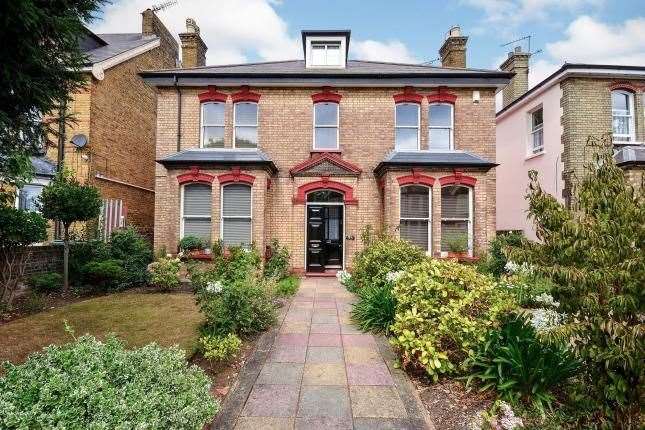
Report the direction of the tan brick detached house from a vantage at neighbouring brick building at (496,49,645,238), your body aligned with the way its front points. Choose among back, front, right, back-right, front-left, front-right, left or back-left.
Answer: right

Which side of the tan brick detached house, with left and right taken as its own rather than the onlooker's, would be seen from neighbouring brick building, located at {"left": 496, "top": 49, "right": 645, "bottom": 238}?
left

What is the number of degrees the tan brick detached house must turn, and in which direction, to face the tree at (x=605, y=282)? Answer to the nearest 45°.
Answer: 0° — it already faces it

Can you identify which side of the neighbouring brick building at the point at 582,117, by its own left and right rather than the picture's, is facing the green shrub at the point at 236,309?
right

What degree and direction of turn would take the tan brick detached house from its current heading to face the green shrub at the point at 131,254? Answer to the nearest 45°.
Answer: approximately 90° to its right

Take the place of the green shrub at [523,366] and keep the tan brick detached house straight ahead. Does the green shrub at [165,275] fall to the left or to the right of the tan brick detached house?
left

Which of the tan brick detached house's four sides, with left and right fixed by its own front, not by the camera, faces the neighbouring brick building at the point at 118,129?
right

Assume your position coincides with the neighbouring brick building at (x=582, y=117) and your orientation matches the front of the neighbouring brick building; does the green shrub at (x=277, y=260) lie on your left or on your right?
on your right

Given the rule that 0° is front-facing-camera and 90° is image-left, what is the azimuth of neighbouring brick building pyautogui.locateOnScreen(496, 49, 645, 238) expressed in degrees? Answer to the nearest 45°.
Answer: approximately 315°

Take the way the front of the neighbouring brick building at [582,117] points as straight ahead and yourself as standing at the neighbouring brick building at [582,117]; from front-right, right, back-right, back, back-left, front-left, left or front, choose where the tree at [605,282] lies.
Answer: front-right

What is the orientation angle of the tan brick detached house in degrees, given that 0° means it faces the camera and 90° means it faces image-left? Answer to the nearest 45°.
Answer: approximately 0°

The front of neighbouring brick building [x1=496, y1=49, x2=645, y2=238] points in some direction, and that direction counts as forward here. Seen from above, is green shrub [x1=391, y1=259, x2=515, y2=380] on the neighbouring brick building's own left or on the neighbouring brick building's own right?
on the neighbouring brick building's own right

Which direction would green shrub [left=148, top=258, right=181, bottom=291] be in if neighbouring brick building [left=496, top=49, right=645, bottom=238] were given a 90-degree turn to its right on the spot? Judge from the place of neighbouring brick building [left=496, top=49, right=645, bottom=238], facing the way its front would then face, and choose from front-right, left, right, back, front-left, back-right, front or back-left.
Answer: front
